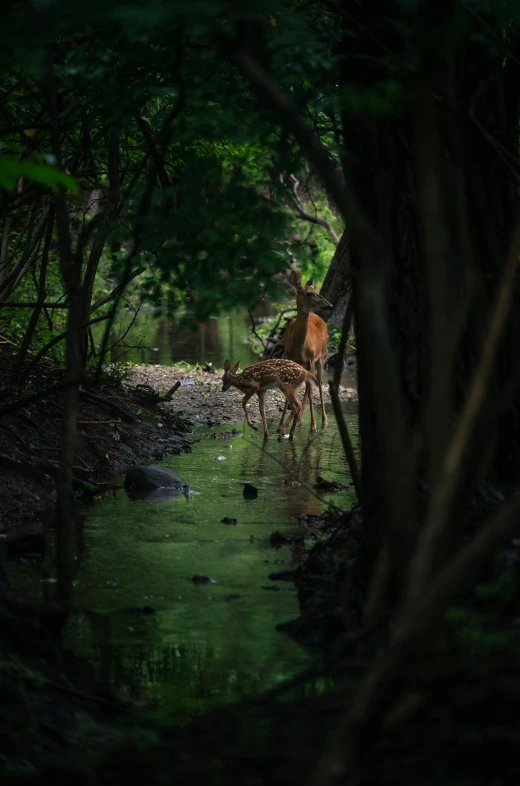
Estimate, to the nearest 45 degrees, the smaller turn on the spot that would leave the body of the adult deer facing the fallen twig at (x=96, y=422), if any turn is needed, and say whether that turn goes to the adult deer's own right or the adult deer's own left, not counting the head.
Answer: approximately 90° to the adult deer's own right

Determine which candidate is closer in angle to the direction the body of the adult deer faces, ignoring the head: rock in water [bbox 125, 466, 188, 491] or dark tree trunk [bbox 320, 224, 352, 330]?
the rock in water

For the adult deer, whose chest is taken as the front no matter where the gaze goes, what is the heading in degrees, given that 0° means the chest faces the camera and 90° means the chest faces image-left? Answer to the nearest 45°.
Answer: approximately 315°

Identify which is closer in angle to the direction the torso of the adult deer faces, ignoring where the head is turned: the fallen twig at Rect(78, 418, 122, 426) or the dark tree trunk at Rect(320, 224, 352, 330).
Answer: the fallen twig

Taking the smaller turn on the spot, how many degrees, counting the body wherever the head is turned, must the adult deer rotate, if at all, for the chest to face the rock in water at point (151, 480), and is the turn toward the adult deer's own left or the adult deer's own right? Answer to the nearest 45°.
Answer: approximately 45° to the adult deer's own right

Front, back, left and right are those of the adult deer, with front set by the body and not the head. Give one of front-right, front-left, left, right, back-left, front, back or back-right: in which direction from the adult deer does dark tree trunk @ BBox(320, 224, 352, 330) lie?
back-left
